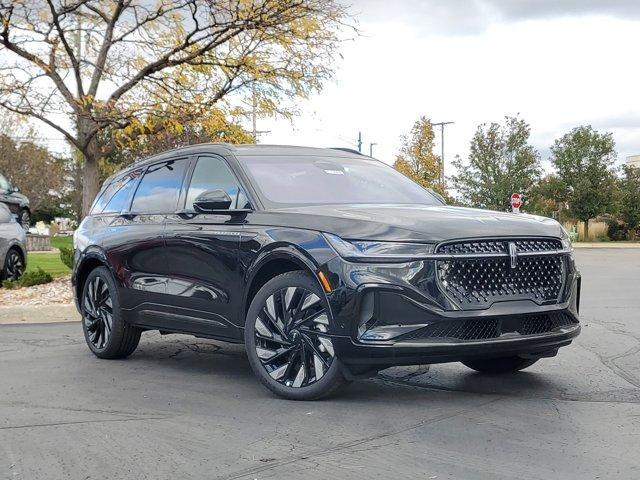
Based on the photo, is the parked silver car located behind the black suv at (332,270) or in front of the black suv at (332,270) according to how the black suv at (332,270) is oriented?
behind

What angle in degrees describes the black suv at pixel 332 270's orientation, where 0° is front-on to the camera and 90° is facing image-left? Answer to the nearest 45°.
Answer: approximately 315°

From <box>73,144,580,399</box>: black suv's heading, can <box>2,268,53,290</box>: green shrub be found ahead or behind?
behind
